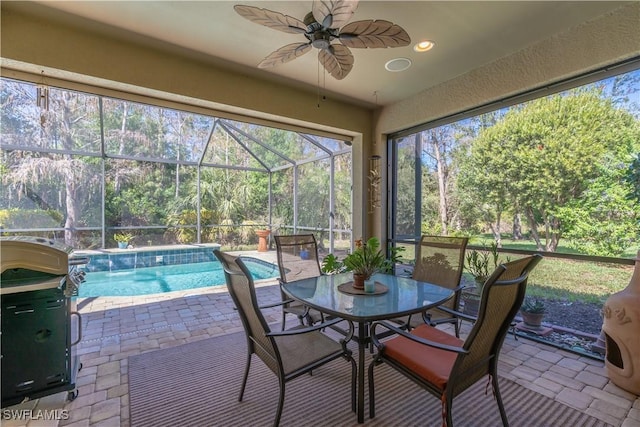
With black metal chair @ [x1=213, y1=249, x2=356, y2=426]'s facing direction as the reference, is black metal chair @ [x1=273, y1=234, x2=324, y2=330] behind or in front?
in front

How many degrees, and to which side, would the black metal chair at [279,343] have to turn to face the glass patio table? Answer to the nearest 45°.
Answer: approximately 45° to its right

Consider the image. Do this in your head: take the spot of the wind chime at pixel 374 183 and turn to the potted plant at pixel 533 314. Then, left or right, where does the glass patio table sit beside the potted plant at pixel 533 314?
right

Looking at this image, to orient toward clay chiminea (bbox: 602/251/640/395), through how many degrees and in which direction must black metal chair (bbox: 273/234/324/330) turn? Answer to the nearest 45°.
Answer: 0° — it already faces it

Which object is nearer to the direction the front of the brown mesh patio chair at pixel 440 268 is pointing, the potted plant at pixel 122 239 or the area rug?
the area rug

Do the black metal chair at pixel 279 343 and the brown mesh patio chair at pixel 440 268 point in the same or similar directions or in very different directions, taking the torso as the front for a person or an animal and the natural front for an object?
very different directions

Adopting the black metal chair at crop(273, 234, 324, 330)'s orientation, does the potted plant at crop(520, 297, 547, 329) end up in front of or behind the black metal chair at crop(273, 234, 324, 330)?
in front

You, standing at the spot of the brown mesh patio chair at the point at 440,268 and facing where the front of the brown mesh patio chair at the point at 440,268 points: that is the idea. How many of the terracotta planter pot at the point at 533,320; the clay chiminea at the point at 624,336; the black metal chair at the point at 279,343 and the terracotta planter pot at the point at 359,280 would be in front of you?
2

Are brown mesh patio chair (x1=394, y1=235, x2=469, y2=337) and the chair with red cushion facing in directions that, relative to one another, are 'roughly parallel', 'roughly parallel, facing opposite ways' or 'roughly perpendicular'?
roughly perpendicular

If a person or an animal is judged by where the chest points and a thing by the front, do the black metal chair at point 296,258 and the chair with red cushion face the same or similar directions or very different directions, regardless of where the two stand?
very different directions

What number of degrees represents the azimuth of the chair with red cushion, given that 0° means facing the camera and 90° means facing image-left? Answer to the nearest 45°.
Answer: approximately 135°

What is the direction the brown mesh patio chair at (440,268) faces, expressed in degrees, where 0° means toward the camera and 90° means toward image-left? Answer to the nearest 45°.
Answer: approximately 45°
